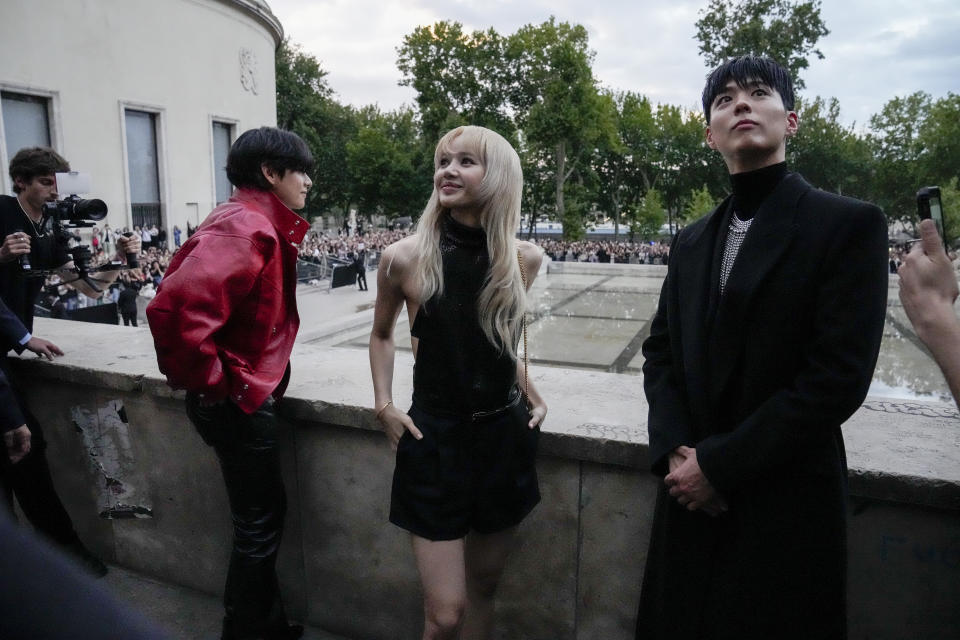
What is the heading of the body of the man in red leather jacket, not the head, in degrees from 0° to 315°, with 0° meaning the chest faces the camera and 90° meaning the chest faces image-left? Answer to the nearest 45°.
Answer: approximately 270°

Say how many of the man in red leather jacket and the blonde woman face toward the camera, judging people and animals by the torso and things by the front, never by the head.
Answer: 1

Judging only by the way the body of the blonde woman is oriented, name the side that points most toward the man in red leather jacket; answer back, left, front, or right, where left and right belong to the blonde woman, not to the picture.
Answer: right

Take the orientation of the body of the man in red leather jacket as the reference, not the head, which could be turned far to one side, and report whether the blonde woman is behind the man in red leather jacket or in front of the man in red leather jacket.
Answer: in front

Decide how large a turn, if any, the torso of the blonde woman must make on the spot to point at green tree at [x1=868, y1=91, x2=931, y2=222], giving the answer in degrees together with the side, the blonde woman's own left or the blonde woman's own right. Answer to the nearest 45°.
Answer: approximately 135° to the blonde woman's own left

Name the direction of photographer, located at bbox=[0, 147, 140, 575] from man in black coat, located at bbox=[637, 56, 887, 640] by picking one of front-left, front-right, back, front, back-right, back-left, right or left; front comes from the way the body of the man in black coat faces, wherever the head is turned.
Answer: front-right

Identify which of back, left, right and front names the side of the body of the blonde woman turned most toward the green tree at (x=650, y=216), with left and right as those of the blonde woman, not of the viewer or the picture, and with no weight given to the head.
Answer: back

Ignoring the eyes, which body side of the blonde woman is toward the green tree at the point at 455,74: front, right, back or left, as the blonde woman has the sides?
back

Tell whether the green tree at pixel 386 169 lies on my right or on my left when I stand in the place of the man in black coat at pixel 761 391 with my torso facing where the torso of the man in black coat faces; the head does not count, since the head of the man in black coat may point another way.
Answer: on my right

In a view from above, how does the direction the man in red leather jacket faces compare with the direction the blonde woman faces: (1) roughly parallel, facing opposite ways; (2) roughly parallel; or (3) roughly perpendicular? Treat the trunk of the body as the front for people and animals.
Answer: roughly perpendicular

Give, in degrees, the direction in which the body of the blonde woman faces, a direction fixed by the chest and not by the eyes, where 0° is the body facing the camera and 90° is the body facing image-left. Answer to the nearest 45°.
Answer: approximately 0°

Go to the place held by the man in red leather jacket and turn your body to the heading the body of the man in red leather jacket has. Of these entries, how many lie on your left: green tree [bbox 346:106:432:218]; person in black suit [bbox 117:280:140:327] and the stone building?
3

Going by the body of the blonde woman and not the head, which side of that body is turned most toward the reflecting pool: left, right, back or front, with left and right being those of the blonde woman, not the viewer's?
back

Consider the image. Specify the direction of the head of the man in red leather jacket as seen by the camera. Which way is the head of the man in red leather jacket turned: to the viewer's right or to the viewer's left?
to the viewer's right
